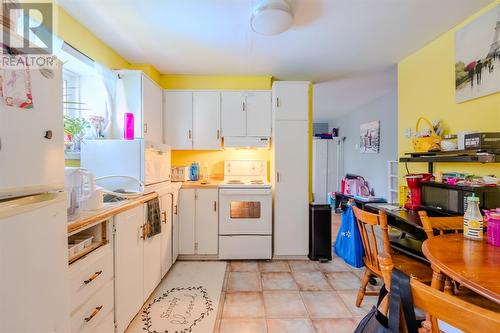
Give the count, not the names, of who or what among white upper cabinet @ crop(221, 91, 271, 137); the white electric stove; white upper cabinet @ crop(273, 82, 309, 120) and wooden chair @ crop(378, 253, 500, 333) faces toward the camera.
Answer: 3

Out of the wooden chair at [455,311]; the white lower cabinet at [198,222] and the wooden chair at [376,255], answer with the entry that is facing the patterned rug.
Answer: the white lower cabinet

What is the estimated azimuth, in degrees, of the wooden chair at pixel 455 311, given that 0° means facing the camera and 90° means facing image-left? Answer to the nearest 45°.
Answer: approximately 225°

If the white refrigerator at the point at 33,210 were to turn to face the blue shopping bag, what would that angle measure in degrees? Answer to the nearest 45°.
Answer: approximately 45° to its left

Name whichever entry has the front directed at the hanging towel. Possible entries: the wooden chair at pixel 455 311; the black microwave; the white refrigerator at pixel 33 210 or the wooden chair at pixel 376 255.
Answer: the black microwave

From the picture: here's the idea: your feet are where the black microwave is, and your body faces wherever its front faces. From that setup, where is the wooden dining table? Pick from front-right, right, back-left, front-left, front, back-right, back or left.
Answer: front-left

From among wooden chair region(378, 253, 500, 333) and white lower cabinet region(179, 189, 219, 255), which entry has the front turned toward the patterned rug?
the white lower cabinet

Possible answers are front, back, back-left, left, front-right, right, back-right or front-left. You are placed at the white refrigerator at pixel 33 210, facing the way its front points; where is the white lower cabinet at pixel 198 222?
left

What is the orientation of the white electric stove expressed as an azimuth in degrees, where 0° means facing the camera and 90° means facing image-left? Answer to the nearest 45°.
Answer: approximately 0°

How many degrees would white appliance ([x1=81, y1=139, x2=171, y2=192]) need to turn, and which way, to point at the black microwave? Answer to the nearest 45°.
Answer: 0° — it already faces it

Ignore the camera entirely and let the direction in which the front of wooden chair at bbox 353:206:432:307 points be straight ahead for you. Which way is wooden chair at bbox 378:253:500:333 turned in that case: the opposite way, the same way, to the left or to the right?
to the left

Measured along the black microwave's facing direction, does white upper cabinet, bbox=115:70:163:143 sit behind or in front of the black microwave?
in front
